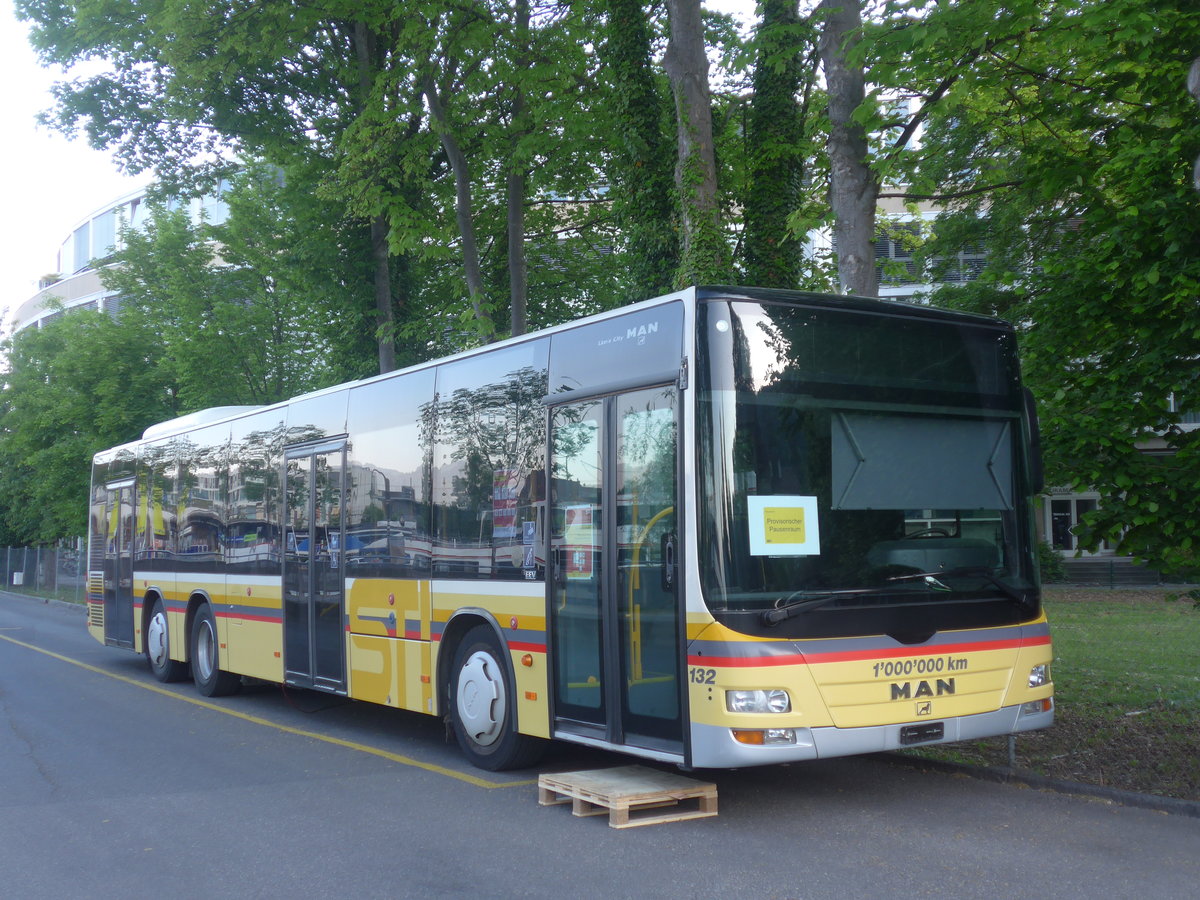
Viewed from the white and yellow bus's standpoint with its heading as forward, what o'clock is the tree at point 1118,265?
The tree is roughly at 10 o'clock from the white and yellow bus.

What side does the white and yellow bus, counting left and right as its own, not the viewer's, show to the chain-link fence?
back

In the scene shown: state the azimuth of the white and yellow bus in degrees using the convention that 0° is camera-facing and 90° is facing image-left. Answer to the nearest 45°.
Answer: approximately 315°

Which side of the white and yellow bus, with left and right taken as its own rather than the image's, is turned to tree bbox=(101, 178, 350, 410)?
back

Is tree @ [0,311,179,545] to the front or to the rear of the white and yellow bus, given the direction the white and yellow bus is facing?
to the rear
